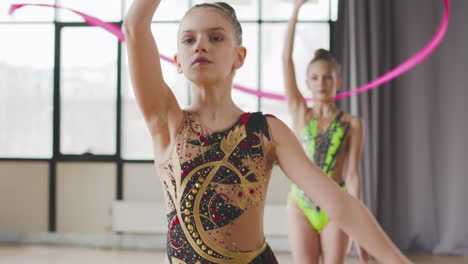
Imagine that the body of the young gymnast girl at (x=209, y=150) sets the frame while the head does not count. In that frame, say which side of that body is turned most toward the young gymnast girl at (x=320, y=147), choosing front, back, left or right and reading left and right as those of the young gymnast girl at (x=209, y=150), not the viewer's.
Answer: back

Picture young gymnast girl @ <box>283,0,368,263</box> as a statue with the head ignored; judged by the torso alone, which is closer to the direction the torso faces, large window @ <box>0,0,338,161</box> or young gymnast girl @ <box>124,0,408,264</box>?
the young gymnast girl

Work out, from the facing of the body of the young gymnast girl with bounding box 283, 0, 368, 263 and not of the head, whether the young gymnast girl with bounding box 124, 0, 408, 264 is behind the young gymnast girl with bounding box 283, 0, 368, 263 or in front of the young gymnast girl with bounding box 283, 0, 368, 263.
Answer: in front

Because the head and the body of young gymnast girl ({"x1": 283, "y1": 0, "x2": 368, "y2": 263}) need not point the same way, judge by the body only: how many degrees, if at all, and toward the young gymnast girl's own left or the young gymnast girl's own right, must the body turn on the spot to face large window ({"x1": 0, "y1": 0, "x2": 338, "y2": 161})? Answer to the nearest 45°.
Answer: approximately 135° to the young gymnast girl's own right

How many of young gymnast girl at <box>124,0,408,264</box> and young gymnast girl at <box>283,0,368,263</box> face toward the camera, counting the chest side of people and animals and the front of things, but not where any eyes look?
2

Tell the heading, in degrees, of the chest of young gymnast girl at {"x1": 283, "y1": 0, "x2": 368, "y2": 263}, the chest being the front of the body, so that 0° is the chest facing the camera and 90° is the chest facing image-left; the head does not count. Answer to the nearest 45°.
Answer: approximately 0°
